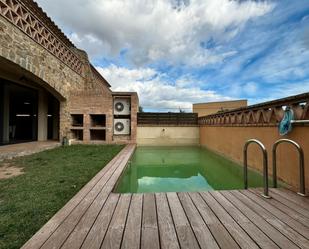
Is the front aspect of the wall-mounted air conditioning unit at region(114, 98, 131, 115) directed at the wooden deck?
yes

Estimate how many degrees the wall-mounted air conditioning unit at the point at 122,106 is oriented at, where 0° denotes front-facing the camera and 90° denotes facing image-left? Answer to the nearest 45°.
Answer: approximately 0°

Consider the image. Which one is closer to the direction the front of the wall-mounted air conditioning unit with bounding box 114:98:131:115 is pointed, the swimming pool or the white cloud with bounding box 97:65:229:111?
the swimming pool
